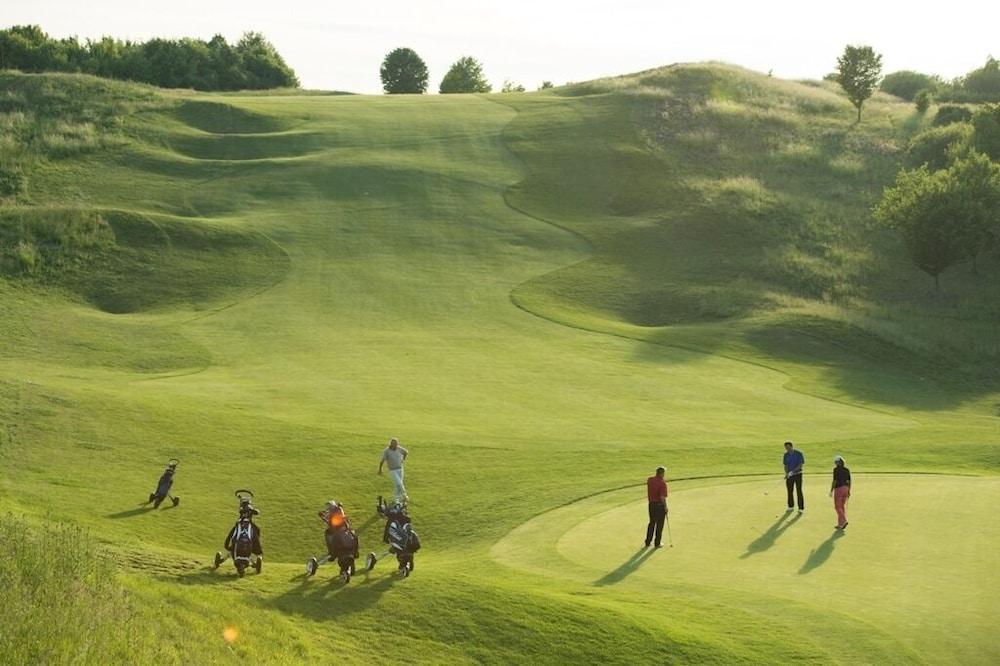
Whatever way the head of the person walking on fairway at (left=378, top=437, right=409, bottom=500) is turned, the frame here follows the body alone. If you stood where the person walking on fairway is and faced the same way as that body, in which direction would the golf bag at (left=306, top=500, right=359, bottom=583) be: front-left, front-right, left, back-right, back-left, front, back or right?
front

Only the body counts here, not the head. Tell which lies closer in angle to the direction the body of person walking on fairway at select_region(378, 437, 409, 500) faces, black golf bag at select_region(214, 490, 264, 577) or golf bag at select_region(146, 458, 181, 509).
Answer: the black golf bag

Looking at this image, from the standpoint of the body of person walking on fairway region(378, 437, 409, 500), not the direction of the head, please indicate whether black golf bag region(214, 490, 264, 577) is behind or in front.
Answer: in front

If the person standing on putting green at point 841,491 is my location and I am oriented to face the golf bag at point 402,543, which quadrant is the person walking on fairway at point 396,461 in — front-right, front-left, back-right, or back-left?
front-right

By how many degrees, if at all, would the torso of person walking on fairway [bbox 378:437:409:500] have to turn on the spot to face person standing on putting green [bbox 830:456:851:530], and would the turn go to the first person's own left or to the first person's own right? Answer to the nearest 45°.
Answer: approximately 90° to the first person's own left

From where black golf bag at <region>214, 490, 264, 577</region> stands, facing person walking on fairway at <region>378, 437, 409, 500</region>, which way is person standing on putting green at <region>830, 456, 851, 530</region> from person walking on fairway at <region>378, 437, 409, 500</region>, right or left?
right

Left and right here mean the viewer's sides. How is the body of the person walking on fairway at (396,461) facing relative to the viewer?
facing the viewer

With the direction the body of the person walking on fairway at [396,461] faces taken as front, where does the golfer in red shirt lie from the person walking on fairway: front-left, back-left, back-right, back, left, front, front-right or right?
front-left

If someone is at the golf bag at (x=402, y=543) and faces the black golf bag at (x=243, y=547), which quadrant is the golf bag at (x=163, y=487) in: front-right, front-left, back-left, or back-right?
front-right

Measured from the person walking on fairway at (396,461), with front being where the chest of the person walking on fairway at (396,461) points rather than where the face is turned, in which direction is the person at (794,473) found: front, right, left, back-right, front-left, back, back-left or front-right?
left

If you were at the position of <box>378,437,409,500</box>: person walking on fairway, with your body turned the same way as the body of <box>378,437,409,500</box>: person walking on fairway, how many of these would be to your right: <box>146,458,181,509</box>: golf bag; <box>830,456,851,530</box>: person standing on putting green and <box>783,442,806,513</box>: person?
1

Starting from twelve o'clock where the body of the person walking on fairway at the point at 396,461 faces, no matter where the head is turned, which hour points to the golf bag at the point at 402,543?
The golf bag is roughly at 12 o'clock from the person walking on fairway.

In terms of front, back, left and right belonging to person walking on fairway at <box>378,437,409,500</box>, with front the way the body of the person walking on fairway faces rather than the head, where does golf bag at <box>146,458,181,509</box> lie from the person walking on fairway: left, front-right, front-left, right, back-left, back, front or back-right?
right

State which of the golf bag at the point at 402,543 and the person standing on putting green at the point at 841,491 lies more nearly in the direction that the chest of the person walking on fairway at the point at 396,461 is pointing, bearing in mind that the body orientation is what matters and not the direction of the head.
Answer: the golf bag
